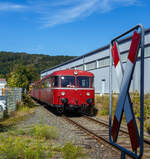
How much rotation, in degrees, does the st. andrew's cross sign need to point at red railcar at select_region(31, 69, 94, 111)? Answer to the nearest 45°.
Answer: approximately 135° to its right

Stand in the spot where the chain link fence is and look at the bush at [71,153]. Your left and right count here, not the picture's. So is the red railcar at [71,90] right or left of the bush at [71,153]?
left

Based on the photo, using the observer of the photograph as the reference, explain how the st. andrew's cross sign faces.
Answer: facing the viewer and to the left of the viewer

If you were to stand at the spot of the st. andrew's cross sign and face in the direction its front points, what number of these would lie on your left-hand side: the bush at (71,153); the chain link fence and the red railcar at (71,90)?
0

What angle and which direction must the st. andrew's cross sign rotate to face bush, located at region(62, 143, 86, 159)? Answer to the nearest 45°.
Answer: approximately 90° to its right

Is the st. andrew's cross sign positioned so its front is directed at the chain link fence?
no
